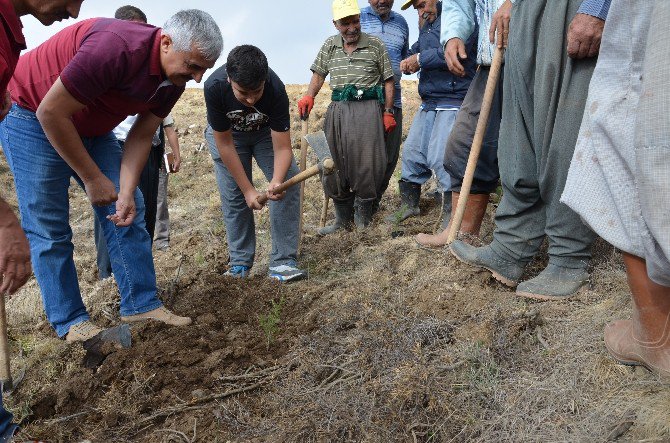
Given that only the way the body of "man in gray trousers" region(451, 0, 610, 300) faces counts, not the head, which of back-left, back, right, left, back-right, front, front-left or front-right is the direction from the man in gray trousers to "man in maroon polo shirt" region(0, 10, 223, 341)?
front-right

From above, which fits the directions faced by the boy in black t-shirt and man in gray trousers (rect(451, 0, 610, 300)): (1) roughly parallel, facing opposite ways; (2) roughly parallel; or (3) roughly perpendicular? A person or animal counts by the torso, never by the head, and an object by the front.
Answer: roughly perpendicular

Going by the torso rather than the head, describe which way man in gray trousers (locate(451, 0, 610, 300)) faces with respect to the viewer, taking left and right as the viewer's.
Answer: facing the viewer and to the left of the viewer

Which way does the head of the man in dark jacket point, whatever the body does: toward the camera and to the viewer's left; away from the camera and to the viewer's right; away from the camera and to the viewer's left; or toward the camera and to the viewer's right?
toward the camera and to the viewer's left

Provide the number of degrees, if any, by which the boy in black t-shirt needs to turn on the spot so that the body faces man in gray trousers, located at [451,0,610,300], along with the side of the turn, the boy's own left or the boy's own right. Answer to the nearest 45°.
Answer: approximately 45° to the boy's own left

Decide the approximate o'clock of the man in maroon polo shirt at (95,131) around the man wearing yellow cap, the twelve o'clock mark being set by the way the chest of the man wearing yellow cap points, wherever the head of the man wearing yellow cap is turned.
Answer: The man in maroon polo shirt is roughly at 1 o'clock from the man wearing yellow cap.

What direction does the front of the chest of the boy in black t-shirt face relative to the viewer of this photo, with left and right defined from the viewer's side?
facing the viewer

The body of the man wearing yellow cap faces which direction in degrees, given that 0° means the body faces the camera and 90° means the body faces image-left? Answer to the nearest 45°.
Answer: approximately 0°

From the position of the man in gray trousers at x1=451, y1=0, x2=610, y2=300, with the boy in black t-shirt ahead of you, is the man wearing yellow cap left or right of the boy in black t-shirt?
right

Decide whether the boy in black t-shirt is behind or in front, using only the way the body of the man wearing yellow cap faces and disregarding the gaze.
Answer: in front
